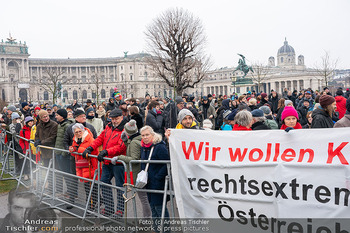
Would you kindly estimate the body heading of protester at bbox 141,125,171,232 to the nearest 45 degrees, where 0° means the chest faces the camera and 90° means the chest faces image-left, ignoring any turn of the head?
approximately 45°

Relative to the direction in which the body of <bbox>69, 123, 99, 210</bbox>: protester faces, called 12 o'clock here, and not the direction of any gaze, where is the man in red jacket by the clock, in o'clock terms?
The man in red jacket is roughly at 9 o'clock from the protester.

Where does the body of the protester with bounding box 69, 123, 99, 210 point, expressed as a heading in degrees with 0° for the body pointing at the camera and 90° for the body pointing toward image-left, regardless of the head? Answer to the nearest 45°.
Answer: approximately 45°

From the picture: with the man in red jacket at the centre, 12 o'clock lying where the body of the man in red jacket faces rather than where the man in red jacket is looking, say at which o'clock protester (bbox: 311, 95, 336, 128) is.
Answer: The protester is roughly at 8 o'clock from the man in red jacket.

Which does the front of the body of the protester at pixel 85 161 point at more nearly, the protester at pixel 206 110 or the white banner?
the white banner

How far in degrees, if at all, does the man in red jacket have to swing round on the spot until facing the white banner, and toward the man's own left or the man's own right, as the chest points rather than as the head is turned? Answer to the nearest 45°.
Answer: approximately 90° to the man's own left
